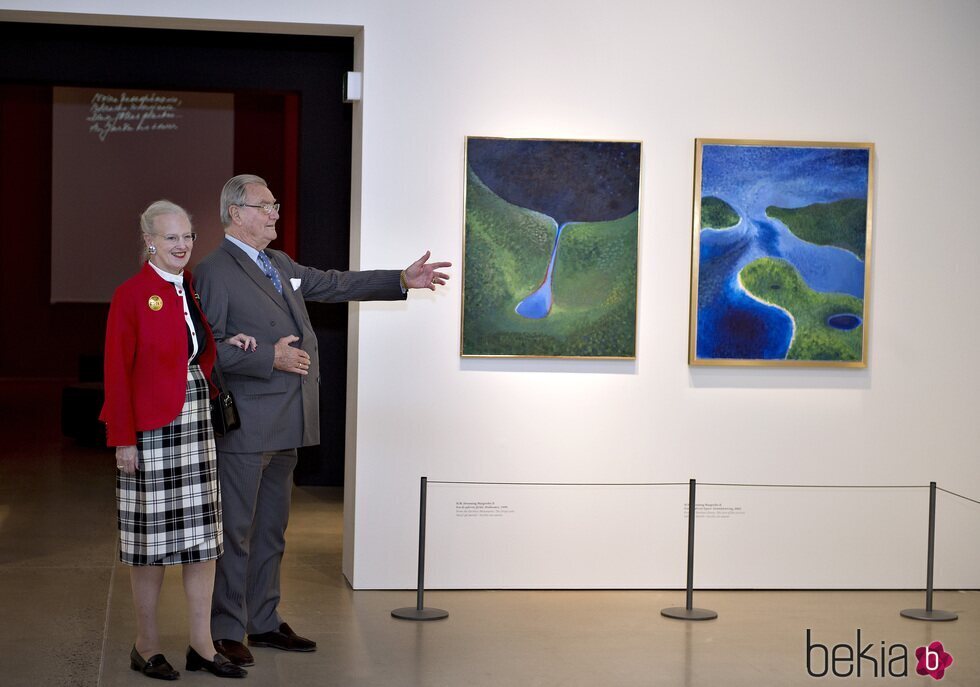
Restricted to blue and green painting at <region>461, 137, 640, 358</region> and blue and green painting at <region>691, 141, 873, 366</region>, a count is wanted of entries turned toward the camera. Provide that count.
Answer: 2

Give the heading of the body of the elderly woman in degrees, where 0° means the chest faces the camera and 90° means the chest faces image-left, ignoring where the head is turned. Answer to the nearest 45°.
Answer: approximately 315°

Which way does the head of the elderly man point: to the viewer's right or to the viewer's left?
to the viewer's right

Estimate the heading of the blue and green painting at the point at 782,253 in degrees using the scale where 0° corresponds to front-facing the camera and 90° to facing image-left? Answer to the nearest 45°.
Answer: approximately 0°

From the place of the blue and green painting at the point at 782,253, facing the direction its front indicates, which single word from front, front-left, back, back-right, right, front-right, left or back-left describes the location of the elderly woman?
front-right

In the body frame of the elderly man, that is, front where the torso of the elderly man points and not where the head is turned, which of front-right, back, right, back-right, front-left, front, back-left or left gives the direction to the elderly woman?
right

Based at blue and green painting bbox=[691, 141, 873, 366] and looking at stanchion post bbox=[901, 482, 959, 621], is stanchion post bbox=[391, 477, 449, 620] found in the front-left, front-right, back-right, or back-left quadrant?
back-right

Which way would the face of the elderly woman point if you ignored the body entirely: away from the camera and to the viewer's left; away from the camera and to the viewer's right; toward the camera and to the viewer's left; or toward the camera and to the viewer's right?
toward the camera and to the viewer's right

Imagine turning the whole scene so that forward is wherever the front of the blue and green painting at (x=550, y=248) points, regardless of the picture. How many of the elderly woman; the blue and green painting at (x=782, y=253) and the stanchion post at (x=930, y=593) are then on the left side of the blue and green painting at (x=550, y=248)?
2

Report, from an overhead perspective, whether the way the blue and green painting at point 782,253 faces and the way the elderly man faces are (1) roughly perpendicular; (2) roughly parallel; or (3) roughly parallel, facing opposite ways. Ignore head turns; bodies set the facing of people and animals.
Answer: roughly perpendicular

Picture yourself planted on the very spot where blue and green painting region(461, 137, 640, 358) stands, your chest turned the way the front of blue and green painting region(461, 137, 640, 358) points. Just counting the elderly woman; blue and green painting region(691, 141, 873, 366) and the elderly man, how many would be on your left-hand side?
1

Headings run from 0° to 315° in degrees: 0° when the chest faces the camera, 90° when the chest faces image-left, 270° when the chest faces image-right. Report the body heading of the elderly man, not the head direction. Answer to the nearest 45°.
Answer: approximately 315°

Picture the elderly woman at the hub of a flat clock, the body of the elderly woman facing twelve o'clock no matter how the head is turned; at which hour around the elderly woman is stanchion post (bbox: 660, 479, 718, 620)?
The stanchion post is roughly at 10 o'clock from the elderly woman.
